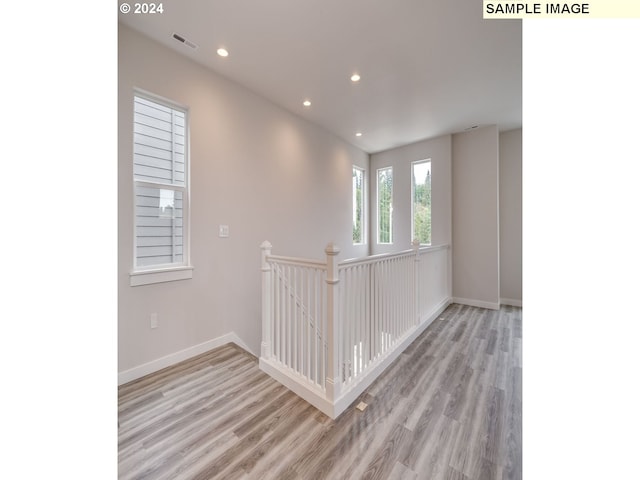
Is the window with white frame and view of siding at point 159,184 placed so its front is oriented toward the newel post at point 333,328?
yes

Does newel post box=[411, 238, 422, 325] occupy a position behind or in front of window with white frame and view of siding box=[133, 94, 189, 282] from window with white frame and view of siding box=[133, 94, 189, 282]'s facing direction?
in front

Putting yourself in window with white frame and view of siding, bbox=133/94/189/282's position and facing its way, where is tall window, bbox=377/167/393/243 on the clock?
The tall window is roughly at 10 o'clock from the window with white frame and view of siding.

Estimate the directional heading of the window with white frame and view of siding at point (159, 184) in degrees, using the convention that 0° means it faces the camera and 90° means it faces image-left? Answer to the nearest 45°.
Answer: approximately 315°

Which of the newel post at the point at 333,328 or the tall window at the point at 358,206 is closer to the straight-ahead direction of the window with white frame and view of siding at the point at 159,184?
the newel post

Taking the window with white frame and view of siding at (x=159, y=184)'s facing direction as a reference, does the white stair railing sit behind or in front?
in front

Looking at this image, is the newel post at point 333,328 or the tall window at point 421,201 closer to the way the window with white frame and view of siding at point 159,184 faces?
the newel post
